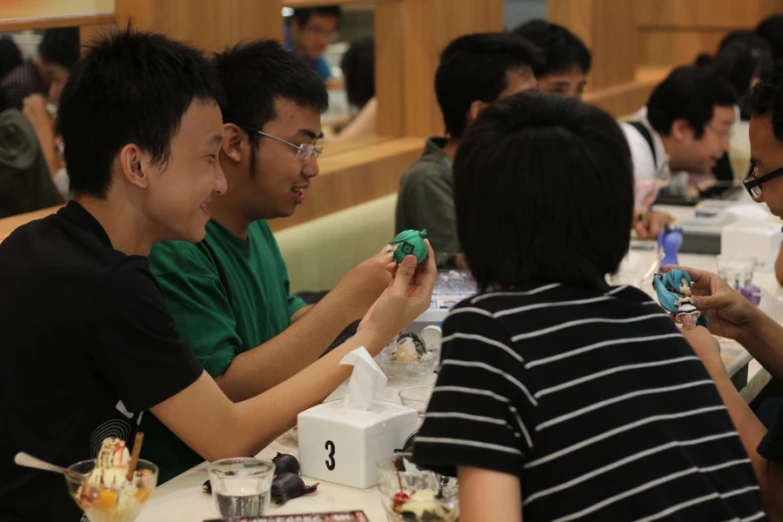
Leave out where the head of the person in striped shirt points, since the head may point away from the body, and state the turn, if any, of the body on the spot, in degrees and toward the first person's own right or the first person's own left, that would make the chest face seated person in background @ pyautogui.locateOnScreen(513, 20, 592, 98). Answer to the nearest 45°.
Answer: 0° — they already face them

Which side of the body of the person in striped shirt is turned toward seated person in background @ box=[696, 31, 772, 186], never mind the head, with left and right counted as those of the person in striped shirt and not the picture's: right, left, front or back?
front

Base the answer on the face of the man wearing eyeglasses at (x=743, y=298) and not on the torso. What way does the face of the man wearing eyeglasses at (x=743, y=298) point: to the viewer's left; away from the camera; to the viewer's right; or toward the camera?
to the viewer's left

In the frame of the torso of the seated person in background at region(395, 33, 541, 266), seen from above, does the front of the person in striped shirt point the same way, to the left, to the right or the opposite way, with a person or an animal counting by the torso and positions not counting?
to the left

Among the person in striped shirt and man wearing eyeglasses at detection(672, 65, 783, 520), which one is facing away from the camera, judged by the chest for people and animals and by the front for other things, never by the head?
the person in striped shirt

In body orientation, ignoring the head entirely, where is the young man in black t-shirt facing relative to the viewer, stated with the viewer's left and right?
facing to the right of the viewer

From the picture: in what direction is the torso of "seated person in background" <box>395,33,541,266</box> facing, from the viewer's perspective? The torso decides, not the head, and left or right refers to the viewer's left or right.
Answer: facing to the right of the viewer

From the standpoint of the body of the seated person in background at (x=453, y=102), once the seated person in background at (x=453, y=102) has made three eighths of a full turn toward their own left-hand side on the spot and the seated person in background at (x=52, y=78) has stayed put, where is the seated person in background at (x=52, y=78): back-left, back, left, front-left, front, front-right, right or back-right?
front

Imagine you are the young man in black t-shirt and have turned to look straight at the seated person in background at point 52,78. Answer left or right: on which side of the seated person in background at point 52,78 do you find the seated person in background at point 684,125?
right

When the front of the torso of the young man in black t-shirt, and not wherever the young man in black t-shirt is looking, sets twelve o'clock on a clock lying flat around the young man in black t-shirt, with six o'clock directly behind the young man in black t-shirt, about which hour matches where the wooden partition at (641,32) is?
The wooden partition is roughly at 10 o'clock from the young man in black t-shirt.

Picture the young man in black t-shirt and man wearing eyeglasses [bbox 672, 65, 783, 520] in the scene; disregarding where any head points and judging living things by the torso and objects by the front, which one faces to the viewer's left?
the man wearing eyeglasses

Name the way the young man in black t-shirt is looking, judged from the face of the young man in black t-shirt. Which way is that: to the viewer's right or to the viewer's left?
to the viewer's right

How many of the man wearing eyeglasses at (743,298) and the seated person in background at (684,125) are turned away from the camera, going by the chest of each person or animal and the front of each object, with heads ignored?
0

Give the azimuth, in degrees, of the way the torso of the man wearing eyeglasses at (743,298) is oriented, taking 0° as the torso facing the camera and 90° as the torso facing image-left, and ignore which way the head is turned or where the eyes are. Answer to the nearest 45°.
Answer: approximately 90°
